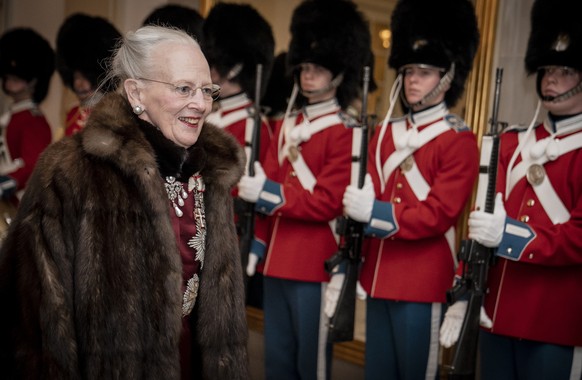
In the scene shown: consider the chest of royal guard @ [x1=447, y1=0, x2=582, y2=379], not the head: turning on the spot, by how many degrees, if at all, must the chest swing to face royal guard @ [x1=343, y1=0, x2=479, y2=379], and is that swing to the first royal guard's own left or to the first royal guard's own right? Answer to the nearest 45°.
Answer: approximately 90° to the first royal guard's own right

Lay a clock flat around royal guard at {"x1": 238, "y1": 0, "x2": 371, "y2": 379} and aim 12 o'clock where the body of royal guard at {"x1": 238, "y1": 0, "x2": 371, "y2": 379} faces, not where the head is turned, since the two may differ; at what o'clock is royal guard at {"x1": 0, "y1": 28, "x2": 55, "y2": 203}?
royal guard at {"x1": 0, "y1": 28, "x2": 55, "y2": 203} is roughly at 3 o'clock from royal guard at {"x1": 238, "y1": 0, "x2": 371, "y2": 379}.

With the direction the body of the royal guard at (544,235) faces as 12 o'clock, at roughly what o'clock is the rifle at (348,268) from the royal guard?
The rifle is roughly at 2 o'clock from the royal guard.

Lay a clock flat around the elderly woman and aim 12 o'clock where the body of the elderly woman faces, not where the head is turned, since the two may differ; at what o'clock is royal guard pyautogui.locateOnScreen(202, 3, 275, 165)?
The royal guard is roughly at 8 o'clock from the elderly woman.

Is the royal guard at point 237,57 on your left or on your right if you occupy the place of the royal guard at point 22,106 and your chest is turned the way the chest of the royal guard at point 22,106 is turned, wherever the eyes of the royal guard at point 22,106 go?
on your left

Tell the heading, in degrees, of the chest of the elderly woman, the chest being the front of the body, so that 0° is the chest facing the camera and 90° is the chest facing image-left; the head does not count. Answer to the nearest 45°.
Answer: approximately 315°

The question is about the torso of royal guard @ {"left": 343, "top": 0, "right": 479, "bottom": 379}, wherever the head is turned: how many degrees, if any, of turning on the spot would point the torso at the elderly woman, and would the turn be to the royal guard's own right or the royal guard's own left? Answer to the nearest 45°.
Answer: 0° — they already face them

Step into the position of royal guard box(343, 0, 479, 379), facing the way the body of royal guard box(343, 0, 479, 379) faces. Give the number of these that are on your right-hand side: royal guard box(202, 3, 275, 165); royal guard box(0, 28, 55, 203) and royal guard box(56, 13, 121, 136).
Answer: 3

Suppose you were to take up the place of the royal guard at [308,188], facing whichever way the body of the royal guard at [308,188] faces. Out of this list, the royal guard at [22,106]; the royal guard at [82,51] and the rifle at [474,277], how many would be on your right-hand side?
2

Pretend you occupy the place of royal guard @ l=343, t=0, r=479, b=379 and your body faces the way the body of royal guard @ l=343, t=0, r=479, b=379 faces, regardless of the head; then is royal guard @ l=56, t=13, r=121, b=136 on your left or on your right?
on your right

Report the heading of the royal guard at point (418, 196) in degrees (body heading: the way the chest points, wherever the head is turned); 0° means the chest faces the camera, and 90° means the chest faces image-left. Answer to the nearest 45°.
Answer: approximately 45°

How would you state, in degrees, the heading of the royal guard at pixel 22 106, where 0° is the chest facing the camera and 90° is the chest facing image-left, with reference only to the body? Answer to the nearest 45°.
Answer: approximately 45°

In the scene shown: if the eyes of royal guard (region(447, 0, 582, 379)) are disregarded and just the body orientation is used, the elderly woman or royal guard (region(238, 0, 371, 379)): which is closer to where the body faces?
the elderly woman
